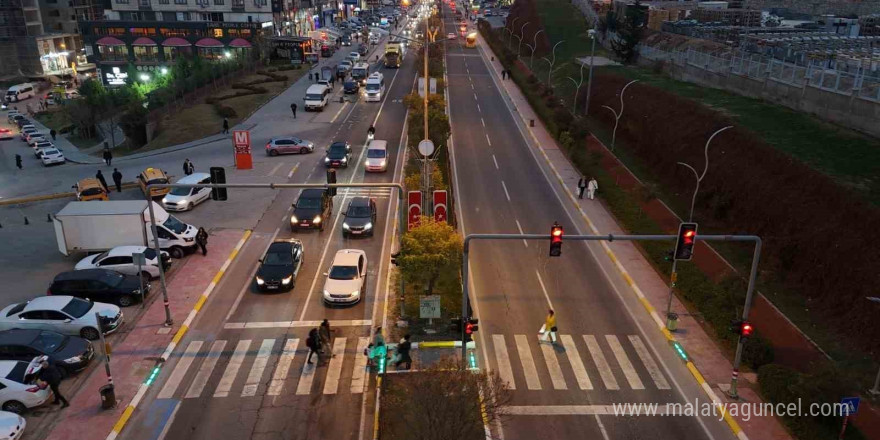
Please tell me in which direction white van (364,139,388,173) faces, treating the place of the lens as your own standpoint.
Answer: facing the viewer

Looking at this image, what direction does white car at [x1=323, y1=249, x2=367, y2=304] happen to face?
toward the camera

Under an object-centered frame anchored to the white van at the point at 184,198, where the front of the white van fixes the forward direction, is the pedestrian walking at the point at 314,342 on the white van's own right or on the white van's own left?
on the white van's own left

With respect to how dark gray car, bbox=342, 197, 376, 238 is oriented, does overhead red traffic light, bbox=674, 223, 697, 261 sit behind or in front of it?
in front

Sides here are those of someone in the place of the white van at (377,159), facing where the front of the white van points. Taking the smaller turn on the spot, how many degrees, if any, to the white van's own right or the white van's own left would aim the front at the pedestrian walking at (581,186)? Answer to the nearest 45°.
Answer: approximately 45° to the white van's own left

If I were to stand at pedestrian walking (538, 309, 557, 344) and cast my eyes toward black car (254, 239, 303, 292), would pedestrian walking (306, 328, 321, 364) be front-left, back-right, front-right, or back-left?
front-left

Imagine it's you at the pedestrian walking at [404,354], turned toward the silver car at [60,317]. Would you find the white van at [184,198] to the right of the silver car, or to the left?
right

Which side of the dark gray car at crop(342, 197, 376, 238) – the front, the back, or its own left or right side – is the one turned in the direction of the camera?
front

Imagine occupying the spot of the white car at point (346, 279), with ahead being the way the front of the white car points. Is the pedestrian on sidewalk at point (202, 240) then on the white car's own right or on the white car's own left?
on the white car's own right

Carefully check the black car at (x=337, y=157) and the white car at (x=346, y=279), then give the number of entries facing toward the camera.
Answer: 2

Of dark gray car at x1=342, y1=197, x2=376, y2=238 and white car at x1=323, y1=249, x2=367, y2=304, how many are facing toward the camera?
2

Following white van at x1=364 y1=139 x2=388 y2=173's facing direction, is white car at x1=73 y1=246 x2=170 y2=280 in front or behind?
in front

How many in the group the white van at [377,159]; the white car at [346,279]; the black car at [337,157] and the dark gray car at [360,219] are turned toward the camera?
4

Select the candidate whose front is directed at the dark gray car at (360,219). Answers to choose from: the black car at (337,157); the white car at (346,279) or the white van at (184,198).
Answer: the black car at (337,157)

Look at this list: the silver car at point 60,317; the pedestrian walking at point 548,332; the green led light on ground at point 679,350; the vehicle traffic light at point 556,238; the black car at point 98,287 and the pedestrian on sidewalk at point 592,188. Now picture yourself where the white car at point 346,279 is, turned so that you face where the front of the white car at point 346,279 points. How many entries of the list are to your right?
2

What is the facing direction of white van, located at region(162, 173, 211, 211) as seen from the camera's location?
facing the viewer and to the left of the viewer

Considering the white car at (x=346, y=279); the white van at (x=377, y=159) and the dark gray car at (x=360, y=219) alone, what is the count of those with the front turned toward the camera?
3
